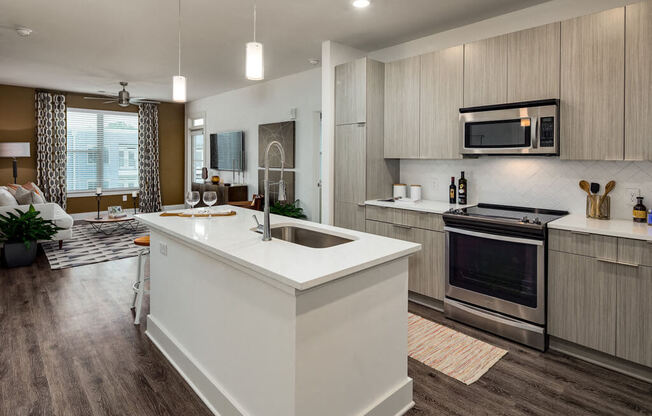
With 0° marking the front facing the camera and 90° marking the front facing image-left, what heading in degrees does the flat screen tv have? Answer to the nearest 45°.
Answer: approximately 45°

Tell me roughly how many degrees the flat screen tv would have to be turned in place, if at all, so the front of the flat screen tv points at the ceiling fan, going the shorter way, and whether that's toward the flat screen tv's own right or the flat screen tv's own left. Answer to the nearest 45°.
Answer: approximately 45° to the flat screen tv's own right

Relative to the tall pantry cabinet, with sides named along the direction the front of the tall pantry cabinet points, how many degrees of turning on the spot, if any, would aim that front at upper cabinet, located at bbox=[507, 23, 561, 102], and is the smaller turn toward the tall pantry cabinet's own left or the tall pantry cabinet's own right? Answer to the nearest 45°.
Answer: approximately 90° to the tall pantry cabinet's own left

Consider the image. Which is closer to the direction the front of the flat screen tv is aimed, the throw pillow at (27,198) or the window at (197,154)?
the throw pillow

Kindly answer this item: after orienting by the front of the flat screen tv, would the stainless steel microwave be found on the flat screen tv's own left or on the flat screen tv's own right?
on the flat screen tv's own left

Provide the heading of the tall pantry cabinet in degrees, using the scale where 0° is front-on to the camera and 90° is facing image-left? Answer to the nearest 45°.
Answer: approximately 45°

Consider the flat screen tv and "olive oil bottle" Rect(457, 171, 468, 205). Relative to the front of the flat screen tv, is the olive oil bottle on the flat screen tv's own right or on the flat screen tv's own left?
on the flat screen tv's own left
